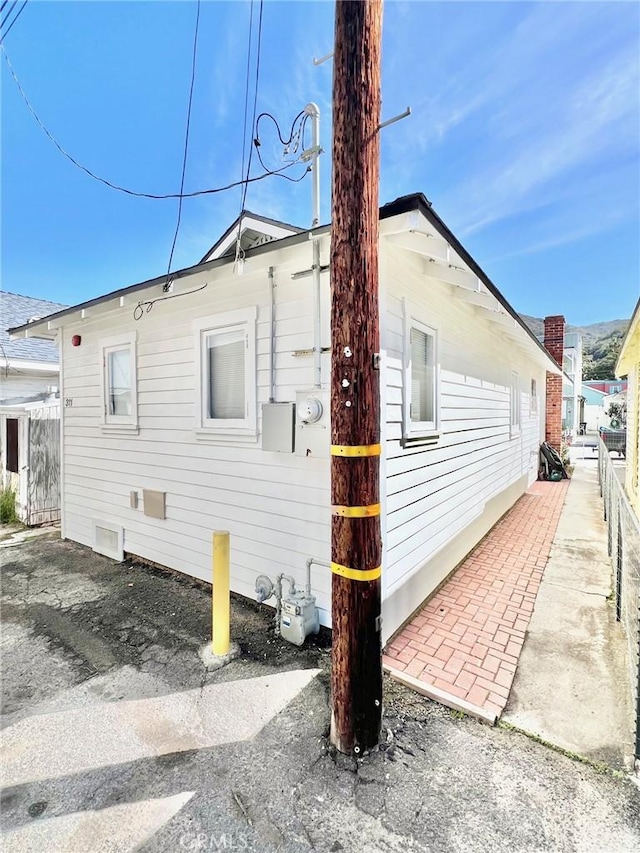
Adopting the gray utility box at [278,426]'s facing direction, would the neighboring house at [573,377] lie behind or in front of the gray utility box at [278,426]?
behind

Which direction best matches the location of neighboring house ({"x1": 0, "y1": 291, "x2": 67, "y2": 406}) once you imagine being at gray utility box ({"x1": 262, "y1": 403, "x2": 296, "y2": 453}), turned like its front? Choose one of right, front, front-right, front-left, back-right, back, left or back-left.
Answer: right

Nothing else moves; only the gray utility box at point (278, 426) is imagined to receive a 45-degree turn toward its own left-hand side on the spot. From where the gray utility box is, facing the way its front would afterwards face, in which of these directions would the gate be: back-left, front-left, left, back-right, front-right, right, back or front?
back-right

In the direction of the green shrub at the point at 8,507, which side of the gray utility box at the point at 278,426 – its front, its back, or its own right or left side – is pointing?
right

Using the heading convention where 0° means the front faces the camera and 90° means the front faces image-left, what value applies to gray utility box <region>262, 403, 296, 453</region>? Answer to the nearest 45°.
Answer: approximately 45°

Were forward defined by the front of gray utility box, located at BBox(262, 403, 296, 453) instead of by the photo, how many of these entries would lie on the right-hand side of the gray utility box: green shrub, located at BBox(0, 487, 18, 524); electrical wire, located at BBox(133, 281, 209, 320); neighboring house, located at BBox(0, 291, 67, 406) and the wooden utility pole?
3

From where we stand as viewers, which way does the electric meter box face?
facing the viewer and to the left of the viewer

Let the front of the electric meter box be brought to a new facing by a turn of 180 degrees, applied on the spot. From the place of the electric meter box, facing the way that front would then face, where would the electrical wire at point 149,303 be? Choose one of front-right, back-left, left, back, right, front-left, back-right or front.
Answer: left

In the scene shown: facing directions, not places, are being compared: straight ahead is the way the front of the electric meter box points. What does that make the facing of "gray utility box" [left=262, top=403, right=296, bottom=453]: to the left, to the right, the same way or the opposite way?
the same way

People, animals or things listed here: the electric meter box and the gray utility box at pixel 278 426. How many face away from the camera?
0

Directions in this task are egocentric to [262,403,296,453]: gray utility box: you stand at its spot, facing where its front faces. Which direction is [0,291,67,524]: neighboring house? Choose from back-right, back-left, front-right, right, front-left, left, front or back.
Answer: right
